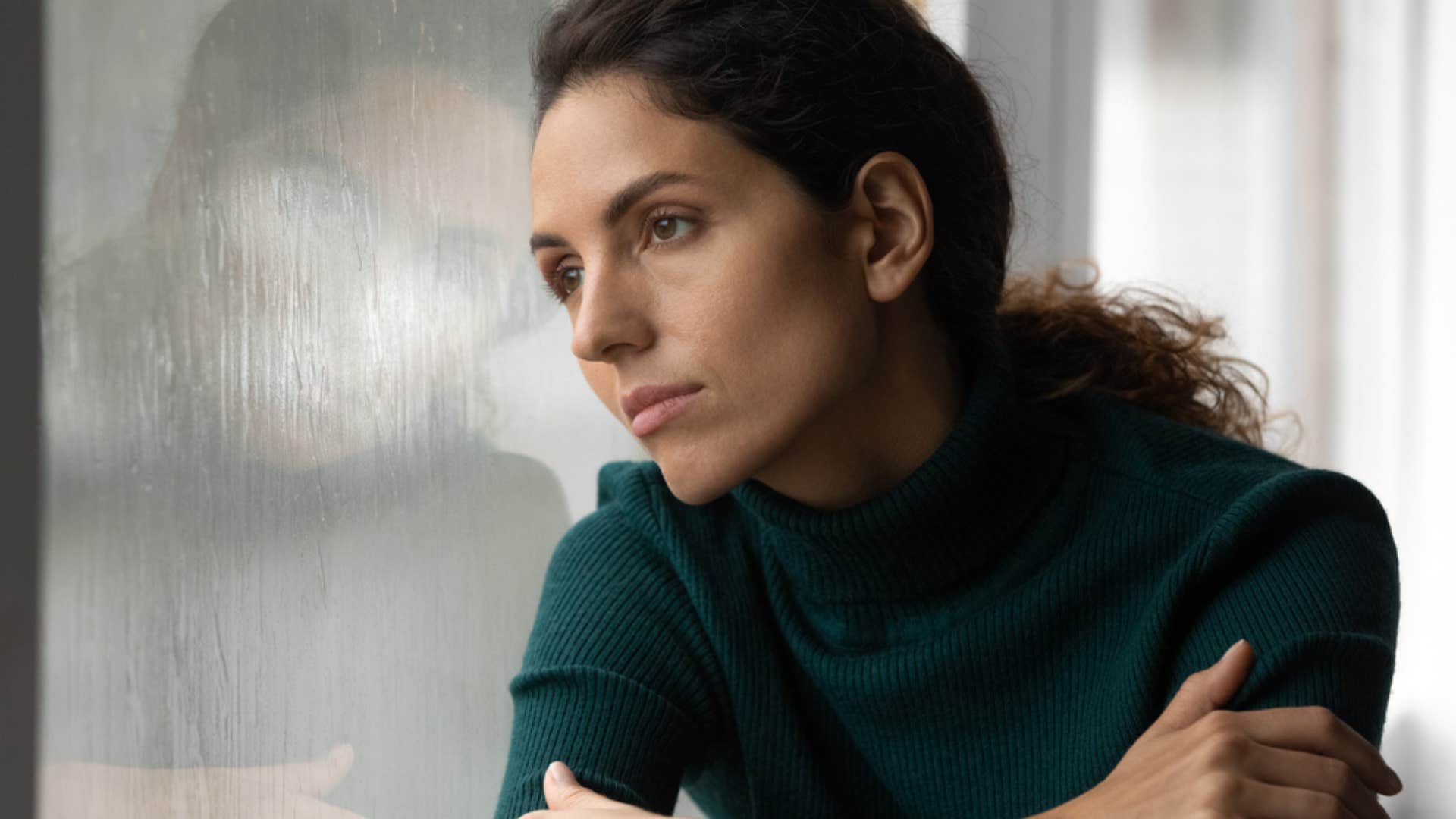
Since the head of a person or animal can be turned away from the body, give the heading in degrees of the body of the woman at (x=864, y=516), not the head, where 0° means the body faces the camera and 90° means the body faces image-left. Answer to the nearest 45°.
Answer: approximately 45°

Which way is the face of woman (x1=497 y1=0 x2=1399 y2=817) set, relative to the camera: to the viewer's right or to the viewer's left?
to the viewer's left
